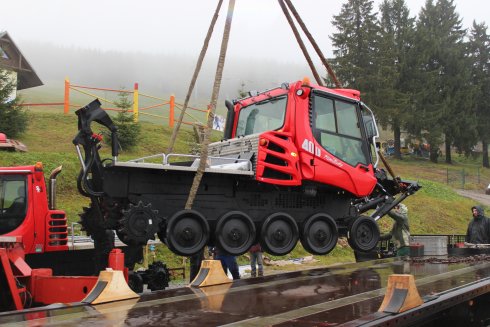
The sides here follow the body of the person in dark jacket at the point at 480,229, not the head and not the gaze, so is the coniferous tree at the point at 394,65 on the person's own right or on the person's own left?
on the person's own right

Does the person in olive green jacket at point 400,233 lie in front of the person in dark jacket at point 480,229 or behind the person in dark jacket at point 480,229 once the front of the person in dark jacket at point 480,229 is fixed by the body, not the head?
in front

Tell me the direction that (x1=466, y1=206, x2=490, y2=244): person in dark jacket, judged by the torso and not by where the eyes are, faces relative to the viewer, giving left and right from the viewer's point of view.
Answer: facing the viewer and to the left of the viewer

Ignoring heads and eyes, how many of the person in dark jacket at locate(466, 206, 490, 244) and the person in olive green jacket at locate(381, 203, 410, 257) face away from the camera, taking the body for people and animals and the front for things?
0

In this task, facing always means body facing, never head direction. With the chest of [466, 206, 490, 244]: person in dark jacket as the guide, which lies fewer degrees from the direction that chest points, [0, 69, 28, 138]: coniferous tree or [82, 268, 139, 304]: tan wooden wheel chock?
the tan wooden wheel chock

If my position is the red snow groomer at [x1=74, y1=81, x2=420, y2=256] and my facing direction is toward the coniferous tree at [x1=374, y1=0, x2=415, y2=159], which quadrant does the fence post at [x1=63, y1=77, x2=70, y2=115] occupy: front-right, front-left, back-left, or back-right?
front-left

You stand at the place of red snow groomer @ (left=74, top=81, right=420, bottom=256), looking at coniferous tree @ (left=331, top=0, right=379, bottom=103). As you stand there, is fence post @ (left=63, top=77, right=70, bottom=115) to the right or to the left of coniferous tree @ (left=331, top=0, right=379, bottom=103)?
left

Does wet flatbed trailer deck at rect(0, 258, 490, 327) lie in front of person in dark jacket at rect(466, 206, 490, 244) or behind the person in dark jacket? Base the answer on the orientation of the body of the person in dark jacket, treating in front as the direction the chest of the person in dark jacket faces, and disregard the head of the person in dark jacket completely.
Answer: in front

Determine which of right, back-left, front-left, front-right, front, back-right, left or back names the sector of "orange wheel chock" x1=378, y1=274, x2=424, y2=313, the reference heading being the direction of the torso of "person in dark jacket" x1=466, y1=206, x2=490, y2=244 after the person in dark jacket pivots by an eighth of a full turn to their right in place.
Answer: left

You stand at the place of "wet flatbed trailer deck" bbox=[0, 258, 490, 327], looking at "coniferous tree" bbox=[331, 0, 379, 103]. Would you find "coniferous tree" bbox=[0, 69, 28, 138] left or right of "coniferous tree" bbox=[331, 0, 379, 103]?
left

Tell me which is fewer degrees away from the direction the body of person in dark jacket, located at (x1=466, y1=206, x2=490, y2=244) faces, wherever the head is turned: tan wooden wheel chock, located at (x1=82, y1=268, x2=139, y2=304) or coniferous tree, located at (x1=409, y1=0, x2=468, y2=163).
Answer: the tan wooden wheel chock
